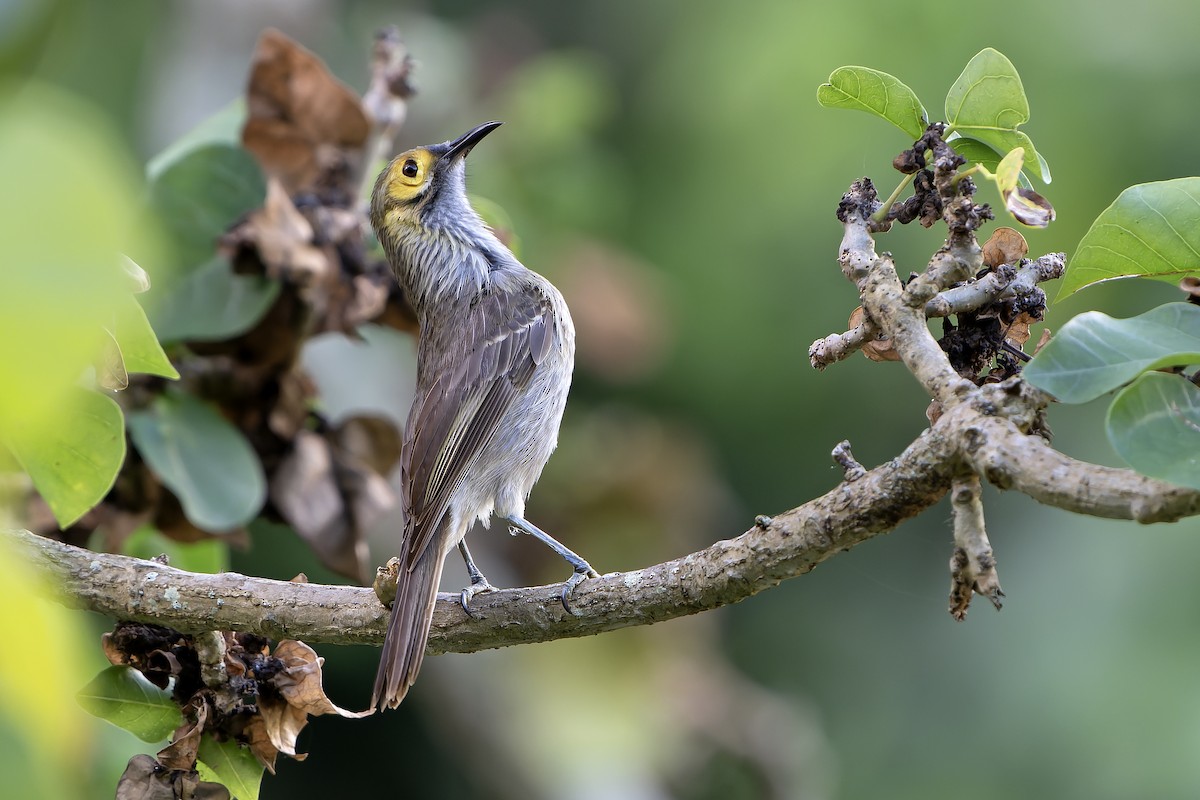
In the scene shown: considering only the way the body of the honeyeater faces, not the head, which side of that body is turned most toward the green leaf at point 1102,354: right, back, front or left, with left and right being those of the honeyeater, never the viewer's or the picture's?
right

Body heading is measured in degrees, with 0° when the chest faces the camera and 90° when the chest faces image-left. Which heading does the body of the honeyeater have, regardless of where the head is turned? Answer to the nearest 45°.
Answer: approximately 270°

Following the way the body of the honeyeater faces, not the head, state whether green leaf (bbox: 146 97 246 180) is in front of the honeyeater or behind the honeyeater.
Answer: behind

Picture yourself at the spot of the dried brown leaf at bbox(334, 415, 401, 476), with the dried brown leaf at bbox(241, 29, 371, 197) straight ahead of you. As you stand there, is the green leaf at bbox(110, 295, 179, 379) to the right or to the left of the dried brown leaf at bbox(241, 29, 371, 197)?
left

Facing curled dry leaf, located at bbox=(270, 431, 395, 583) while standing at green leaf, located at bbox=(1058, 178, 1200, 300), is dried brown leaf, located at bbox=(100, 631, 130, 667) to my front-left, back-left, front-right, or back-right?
front-left

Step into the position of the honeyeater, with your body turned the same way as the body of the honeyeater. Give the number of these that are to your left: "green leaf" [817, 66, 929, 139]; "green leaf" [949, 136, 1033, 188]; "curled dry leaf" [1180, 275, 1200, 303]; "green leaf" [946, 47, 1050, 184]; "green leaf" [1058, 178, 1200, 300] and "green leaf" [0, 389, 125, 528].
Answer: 0

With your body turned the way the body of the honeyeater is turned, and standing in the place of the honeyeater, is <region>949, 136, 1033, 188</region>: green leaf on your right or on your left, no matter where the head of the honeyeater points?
on your right

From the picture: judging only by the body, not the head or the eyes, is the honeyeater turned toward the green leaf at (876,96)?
no

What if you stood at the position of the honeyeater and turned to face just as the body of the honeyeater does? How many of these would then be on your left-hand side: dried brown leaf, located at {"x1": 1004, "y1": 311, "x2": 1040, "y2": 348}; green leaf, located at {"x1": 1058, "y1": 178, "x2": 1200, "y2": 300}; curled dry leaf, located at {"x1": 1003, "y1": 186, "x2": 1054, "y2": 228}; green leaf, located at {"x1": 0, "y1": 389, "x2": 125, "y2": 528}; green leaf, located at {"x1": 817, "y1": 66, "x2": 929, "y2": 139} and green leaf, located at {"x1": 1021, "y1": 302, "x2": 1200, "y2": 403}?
0
